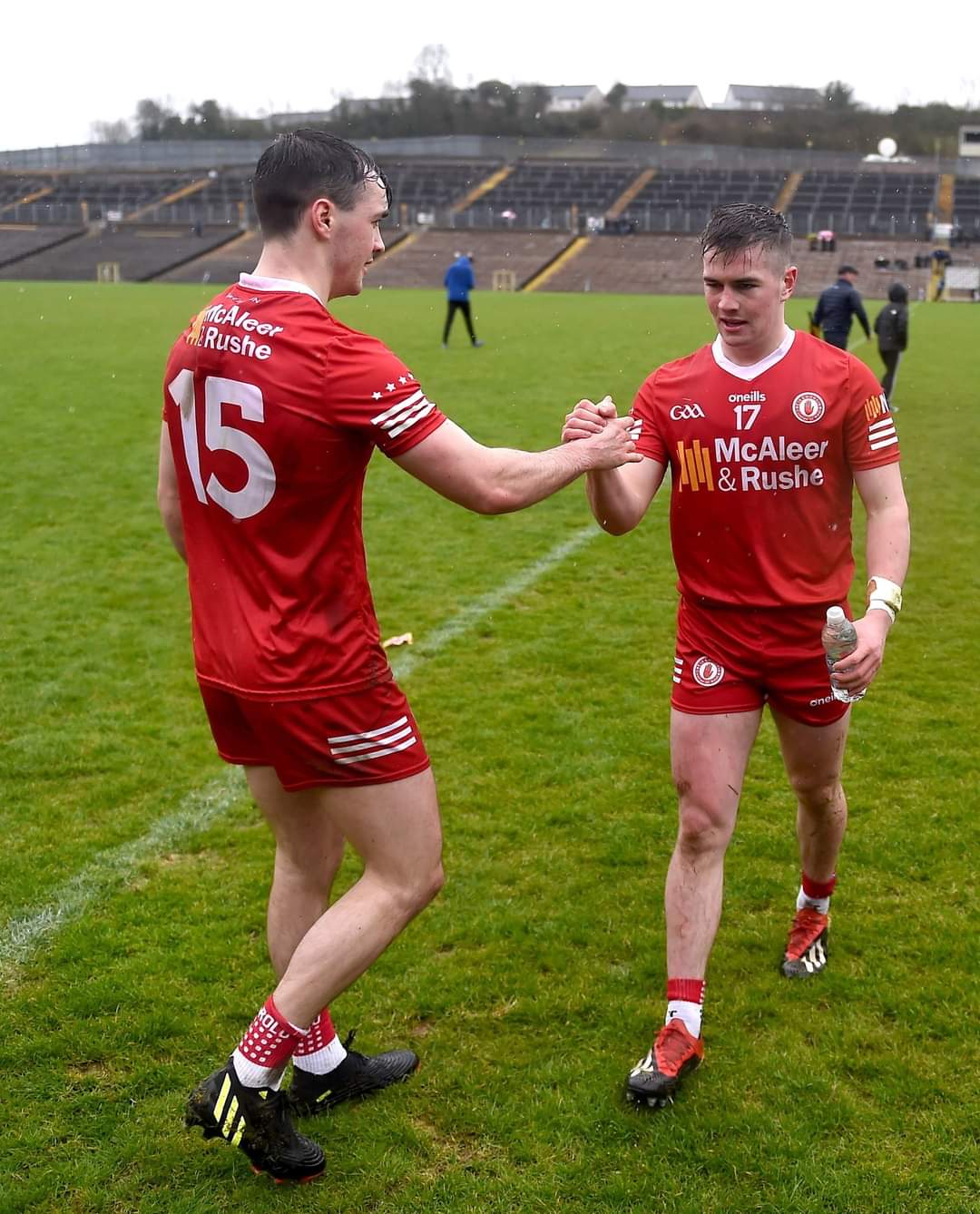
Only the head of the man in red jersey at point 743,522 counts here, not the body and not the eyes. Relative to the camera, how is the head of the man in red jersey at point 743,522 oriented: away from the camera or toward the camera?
toward the camera

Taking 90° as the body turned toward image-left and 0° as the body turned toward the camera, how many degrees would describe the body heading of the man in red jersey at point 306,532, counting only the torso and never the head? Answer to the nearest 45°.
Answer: approximately 225°

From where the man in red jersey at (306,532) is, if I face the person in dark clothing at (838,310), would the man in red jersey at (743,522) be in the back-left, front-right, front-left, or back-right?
front-right

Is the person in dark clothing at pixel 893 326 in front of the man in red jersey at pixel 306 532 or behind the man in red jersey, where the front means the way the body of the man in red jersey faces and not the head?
in front

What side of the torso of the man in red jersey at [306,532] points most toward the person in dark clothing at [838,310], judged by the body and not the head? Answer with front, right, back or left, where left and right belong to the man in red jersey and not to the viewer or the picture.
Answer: front

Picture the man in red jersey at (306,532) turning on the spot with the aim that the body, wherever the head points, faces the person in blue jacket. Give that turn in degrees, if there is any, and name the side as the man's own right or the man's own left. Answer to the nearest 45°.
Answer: approximately 45° to the man's own left

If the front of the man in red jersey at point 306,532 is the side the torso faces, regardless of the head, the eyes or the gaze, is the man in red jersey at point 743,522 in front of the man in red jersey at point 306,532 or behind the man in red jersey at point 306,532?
in front
